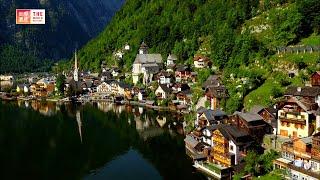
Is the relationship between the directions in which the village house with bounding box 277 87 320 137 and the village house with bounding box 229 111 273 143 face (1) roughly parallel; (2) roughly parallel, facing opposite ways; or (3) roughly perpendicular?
roughly parallel

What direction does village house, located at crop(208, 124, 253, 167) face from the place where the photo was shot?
facing the viewer and to the left of the viewer

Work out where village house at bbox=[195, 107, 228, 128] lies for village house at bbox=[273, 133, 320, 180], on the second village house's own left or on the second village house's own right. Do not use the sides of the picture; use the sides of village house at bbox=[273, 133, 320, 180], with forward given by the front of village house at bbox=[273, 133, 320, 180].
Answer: on the second village house's own right

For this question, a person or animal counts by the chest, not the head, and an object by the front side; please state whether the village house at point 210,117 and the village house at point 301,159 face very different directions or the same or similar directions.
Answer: same or similar directions

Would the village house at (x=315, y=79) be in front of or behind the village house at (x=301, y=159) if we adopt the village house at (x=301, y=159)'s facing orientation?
behind

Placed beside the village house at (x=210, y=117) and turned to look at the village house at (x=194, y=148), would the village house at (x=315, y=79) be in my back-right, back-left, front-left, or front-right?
back-left

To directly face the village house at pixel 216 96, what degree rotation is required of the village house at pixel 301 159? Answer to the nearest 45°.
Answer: approximately 90° to its right

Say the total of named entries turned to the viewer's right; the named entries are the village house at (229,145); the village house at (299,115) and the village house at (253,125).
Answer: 0

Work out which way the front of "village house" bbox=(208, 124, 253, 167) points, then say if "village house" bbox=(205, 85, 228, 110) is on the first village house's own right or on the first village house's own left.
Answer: on the first village house's own right

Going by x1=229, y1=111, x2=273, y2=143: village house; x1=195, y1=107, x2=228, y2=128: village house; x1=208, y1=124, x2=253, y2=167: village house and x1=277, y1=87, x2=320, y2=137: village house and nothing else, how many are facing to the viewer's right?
0

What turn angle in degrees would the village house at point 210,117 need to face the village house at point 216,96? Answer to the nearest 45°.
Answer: approximately 135° to its right

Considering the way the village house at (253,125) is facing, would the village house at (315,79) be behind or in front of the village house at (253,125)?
behind

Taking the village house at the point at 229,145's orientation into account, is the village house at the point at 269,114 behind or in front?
behind

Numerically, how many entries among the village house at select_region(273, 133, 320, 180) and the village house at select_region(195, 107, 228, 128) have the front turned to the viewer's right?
0
